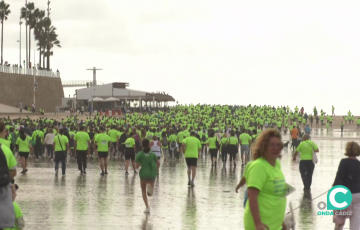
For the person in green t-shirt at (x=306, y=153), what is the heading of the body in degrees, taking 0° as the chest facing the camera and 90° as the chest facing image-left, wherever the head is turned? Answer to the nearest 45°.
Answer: approximately 180°

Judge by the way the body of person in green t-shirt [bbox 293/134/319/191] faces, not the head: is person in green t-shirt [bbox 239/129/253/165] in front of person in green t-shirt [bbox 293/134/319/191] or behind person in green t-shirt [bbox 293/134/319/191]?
in front

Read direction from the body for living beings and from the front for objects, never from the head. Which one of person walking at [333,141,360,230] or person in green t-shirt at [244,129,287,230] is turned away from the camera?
the person walking

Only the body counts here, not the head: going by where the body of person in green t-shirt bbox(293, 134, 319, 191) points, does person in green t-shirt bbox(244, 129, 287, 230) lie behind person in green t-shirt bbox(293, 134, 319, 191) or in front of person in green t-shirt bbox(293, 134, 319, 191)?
behind

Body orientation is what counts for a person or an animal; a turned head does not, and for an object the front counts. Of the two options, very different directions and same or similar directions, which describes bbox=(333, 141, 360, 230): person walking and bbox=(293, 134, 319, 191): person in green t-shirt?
same or similar directions

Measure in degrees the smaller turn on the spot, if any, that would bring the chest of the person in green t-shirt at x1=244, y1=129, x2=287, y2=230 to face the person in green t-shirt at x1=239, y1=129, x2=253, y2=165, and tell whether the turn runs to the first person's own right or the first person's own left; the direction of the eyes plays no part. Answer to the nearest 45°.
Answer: approximately 135° to the first person's own left

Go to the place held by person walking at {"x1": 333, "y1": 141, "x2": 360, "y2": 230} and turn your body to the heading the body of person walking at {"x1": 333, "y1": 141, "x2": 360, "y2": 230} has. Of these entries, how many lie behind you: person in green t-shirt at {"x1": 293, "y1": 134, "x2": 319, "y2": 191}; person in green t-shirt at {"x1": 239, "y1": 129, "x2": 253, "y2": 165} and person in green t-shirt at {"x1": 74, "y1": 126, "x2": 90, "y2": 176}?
0

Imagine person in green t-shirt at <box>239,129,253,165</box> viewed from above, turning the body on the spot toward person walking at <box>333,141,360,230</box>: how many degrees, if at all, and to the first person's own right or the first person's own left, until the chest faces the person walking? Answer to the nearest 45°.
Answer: approximately 180°

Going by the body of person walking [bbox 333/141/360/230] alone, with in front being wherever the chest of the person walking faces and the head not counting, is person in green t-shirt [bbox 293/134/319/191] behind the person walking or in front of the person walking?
in front

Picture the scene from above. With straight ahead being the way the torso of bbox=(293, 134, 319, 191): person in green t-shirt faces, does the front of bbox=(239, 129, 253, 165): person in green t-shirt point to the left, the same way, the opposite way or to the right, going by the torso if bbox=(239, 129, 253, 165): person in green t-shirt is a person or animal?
the same way

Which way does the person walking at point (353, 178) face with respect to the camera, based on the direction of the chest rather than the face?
away from the camera

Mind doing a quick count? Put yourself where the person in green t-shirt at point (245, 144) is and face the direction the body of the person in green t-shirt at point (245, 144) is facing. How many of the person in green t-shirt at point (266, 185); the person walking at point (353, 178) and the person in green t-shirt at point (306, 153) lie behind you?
3
